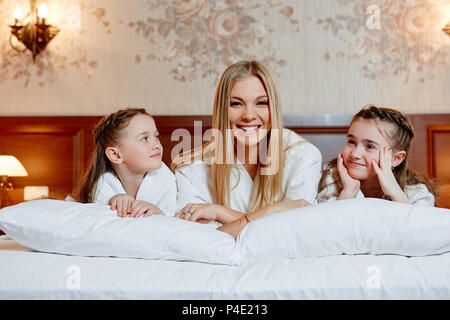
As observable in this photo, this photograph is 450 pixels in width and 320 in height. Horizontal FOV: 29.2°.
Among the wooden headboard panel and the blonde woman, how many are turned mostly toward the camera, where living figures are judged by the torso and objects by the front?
2

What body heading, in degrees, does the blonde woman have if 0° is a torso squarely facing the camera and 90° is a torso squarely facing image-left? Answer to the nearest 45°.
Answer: approximately 0°

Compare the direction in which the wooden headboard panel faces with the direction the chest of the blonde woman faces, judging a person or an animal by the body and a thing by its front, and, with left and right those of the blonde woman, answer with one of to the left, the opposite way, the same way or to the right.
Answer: the same way

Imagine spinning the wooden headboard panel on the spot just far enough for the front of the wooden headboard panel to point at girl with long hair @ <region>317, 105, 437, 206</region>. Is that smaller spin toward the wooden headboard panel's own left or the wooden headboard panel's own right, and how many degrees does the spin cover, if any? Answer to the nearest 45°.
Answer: approximately 45° to the wooden headboard panel's own left

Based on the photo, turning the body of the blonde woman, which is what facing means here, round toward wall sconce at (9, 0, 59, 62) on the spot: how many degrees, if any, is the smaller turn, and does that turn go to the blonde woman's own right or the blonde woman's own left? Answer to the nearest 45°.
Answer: approximately 135° to the blonde woman's own right

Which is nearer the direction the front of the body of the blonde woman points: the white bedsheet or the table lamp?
the white bedsheet

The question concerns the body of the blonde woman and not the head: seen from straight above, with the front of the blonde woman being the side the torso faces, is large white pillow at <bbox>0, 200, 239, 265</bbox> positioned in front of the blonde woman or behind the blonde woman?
in front

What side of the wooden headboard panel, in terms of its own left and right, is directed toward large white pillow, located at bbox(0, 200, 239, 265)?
front

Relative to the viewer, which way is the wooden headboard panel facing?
toward the camera
